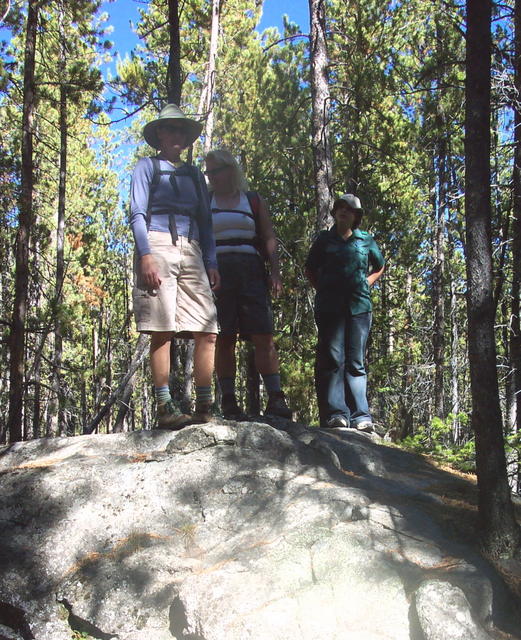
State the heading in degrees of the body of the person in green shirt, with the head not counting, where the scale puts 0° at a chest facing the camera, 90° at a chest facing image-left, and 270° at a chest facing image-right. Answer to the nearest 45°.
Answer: approximately 0°

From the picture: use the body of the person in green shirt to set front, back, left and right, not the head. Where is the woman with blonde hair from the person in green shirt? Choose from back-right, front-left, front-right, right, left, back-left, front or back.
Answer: front-right

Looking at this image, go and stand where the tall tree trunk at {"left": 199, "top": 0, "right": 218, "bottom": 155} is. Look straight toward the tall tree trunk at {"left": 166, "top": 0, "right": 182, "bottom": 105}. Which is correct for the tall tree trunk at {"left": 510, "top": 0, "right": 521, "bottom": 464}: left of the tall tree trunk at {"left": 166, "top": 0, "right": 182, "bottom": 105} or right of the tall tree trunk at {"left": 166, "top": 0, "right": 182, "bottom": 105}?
left

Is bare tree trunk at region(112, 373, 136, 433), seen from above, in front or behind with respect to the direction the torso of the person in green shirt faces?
behind

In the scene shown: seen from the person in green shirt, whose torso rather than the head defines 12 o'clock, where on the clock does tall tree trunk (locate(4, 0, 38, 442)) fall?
The tall tree trunk is roughly at 4 o'clock from the person in green shirt.

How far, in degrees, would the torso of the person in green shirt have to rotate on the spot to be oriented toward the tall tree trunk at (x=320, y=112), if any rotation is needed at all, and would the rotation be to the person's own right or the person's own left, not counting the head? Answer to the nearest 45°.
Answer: approximately 180°
